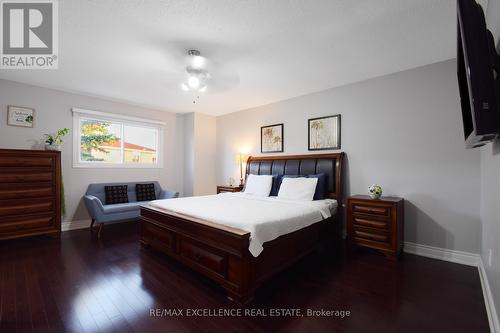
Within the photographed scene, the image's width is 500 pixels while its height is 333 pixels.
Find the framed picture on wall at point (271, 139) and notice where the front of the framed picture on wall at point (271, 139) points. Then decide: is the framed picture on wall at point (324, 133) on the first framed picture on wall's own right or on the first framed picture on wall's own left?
on the first framed picture on wall's own left

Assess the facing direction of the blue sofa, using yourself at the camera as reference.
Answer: facing the viewer and to the right of the viewer

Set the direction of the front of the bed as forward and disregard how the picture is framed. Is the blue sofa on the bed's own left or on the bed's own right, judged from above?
on the bed's own right

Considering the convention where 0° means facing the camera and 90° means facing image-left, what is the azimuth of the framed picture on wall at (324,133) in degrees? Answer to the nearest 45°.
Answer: approximately 45°

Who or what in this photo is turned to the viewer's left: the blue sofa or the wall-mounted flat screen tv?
the wall-mounted flat screen tv

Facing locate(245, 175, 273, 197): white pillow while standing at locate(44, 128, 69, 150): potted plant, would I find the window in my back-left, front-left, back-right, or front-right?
front-left

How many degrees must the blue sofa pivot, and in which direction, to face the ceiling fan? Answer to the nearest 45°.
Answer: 0° — it already faces it

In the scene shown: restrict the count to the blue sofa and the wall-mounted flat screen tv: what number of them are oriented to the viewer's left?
1

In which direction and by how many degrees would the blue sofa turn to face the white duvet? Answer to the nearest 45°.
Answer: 0° — it already faces it

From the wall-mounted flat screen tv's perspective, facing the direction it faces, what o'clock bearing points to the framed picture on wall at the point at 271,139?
The framed picture on wall is roughly at 1 o'clock from the wall-mounted flat screen tv.

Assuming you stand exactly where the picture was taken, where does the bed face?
facing the viewer and to the left of the viewer

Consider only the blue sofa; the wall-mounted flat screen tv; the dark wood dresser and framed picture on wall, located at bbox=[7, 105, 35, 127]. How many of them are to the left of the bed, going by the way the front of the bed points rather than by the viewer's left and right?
1

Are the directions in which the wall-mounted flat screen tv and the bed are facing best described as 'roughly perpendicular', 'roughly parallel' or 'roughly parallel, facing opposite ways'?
roughly perpendicular

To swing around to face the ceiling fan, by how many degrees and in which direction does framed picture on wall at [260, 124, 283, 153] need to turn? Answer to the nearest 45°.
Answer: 0° — it already faces it

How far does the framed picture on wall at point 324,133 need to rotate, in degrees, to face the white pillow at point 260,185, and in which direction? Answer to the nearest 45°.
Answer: approximately 45° to its right

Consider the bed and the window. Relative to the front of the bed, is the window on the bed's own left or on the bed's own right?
on the bed's own right

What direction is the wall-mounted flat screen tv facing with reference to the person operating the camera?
facing to the left of the viewer

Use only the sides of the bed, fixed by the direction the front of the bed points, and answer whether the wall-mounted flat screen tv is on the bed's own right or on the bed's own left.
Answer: on the bed's own left

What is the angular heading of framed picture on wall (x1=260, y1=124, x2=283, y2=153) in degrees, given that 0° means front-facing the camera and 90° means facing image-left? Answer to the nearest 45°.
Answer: approximately 45°
